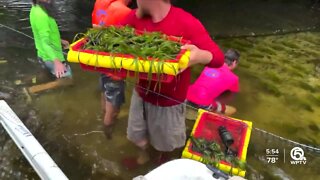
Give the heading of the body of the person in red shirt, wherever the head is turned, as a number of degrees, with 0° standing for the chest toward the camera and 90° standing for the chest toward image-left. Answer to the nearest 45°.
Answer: approximately 45°

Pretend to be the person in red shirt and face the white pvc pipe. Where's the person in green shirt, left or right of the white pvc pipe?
right

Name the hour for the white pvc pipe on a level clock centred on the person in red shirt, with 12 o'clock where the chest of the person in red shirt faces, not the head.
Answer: The white pvc pipe is roughly at 1 o'clock from the person in red shirt.

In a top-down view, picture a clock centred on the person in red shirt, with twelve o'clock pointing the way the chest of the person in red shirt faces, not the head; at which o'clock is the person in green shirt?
The person in green shirt is roughly at 3 o'clock from the person in red shirt.

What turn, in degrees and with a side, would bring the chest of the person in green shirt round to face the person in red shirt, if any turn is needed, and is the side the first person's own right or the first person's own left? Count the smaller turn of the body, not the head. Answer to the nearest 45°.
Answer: approximately 45° to the first person's own right

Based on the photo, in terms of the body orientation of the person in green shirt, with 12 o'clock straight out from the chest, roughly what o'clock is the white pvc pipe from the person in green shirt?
The white pvc pipe is roughly at 3 o'clock from the person in green shirt.

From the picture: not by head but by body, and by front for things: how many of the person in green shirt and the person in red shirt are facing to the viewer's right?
1
